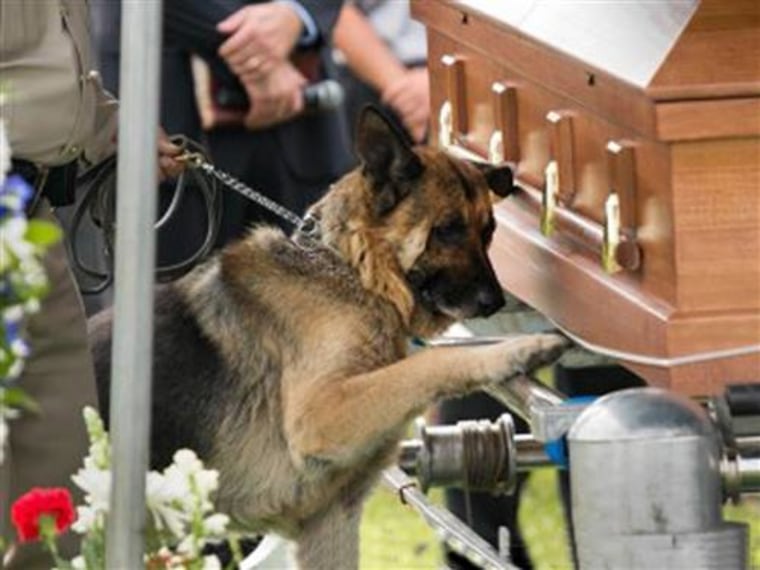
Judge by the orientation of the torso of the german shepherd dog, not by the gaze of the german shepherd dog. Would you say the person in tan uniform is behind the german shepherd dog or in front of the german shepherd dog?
behind

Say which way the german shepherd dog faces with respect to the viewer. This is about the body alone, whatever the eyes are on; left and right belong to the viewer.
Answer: facing to the right of the viewer

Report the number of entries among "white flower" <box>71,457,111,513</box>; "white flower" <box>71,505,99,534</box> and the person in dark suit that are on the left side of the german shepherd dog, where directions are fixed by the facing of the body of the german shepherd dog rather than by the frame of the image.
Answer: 1

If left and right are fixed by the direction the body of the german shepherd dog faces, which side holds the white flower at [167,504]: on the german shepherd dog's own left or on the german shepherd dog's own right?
on the german shepherd dog's own right

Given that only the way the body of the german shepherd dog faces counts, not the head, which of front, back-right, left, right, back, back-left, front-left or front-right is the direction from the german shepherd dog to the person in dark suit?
left
